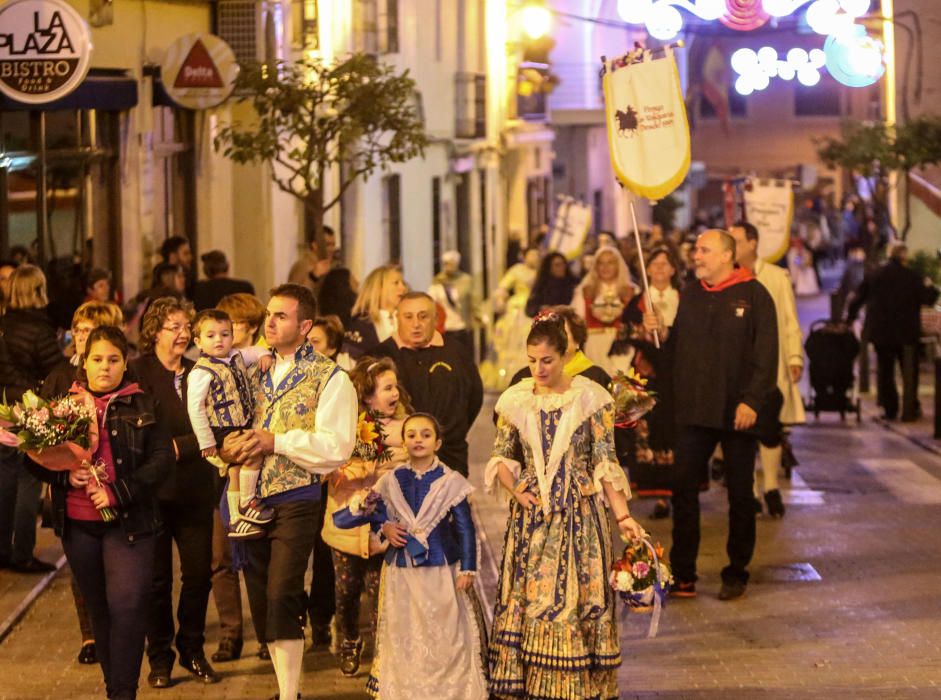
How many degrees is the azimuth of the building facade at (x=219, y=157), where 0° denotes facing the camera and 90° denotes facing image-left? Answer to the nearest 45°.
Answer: approximately 315°

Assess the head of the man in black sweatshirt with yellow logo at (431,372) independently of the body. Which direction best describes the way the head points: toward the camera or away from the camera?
toward the camera

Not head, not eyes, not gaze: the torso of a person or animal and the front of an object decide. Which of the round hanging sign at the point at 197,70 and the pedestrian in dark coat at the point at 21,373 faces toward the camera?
the round hanging sign

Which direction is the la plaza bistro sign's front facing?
toward the camera

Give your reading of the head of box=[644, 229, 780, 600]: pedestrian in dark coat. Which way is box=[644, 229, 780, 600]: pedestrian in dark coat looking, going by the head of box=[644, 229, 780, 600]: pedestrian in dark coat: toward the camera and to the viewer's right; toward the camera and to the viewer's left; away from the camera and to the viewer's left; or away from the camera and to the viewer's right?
toward the camera and to the viewer's left

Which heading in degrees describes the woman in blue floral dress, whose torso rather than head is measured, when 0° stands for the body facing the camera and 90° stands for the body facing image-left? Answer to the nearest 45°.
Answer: approximately 0°

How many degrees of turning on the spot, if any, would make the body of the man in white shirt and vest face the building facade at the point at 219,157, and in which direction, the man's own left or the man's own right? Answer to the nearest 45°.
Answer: approximately 135° to the man's own right

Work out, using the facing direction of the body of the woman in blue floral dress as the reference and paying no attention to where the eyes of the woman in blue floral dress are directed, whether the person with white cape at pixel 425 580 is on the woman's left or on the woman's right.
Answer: on the woman's right

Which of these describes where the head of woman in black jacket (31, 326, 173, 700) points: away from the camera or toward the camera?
toward the camera

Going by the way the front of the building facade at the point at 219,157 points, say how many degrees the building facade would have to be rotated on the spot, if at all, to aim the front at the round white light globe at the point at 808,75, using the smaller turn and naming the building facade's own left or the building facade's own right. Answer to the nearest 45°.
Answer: approximately 90° to the building facade's own left

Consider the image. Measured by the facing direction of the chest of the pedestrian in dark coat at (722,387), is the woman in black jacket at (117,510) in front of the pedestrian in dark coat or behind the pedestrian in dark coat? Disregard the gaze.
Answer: in front

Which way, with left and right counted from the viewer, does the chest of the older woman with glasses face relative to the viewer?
facing the viewer and to the right of the viewer

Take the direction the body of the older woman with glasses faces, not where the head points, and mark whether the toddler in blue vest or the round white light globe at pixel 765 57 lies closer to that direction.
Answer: the toddler in blue vest
